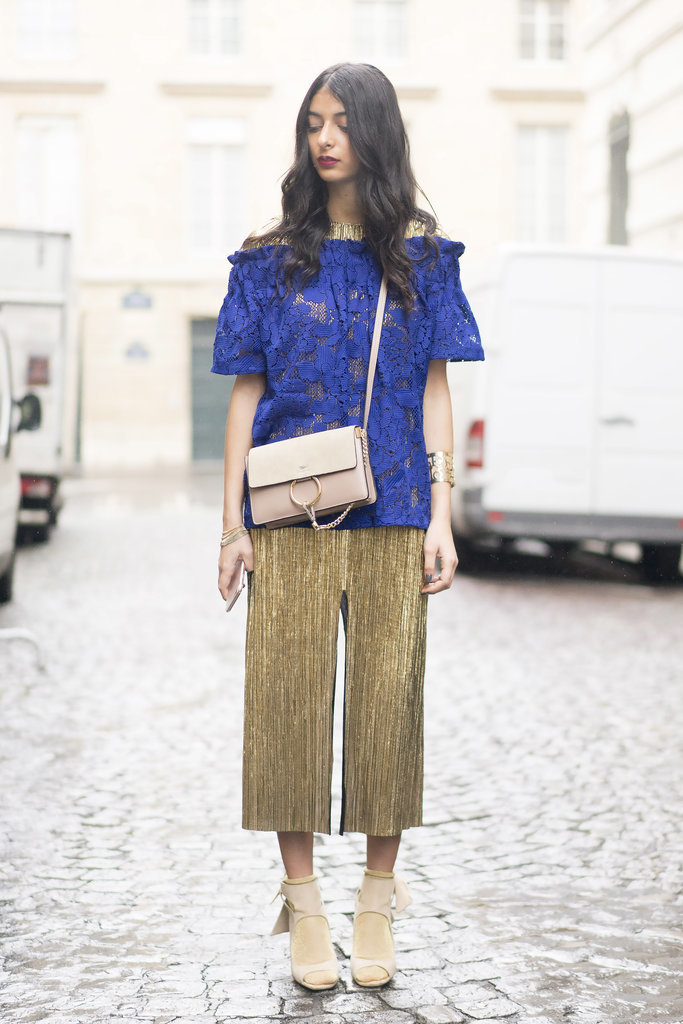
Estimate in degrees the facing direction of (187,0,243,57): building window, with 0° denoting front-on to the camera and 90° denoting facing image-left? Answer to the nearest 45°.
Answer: approximately 0°

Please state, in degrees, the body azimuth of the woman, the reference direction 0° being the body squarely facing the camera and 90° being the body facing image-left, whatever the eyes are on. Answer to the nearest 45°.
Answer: approximately 0°

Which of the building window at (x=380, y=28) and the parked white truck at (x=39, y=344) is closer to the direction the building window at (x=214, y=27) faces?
the parked white truck

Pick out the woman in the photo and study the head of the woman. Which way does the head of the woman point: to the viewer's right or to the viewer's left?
to the viewer's left
